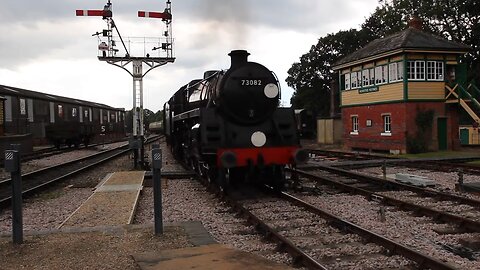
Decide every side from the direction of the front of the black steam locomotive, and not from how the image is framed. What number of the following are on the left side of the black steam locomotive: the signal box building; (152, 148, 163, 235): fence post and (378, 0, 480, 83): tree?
2

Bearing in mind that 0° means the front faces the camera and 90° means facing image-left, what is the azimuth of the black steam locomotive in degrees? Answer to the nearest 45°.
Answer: approximately 315°

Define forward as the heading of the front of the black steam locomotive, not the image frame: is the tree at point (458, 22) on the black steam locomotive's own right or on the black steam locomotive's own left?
on the black steam locomotive's own left

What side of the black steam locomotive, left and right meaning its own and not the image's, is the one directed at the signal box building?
left

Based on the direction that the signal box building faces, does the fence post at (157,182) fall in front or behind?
in front

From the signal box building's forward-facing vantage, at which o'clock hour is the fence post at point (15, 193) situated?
The fence post is roughly at 11 o'clock from the signal box building.

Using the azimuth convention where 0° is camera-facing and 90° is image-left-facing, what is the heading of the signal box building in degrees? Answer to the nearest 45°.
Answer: approximately 45°

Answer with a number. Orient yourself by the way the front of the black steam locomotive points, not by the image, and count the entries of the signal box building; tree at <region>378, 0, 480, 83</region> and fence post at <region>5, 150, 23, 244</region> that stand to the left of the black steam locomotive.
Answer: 2

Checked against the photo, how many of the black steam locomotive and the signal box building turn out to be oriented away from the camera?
0

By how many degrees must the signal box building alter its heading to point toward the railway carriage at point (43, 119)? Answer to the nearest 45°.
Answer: approximately 45° to its right

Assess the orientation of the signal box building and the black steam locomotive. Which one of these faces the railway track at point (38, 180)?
the signal box building

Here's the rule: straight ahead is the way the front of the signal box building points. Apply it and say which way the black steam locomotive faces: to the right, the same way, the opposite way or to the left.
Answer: to the left

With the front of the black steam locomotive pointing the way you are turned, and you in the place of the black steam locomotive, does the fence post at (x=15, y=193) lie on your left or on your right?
on your right
